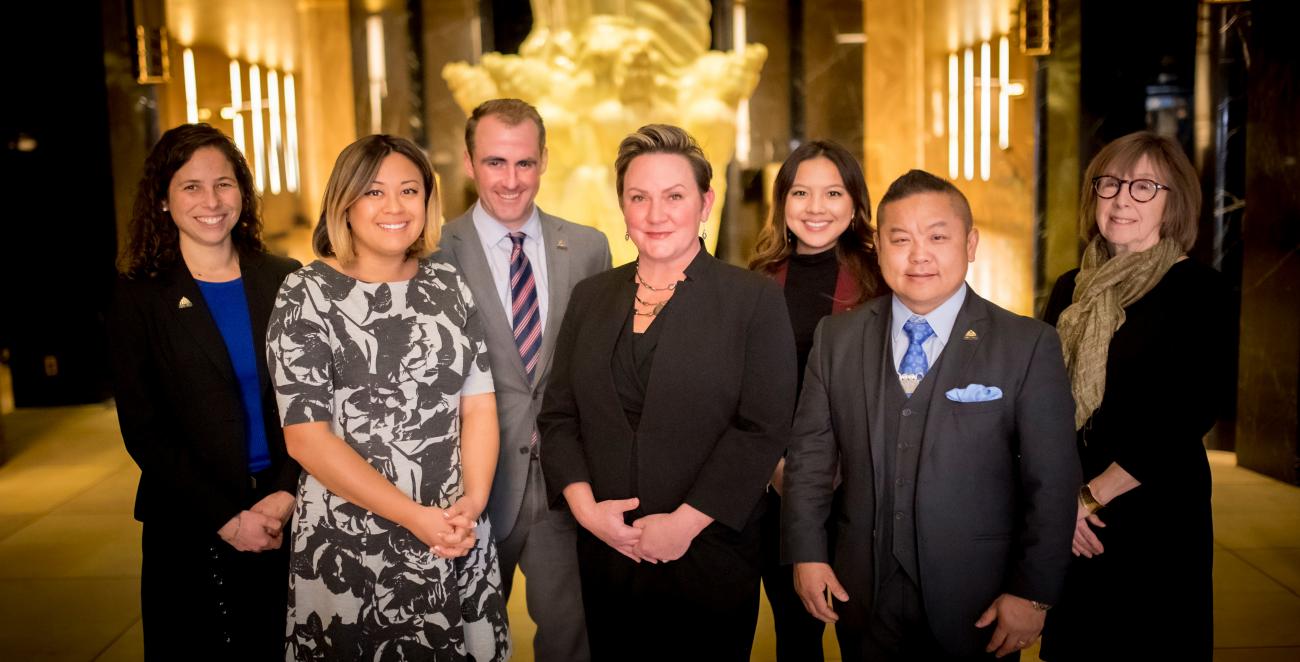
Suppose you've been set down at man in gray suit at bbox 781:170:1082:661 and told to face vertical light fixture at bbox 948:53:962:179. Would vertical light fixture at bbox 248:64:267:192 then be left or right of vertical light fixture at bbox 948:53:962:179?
left

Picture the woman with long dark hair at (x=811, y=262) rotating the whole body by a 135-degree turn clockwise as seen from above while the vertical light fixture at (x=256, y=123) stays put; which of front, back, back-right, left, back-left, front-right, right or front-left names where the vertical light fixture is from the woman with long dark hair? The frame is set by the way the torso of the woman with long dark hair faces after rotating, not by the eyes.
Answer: front

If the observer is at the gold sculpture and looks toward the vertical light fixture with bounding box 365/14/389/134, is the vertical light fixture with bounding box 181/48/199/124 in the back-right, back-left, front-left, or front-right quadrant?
front-left

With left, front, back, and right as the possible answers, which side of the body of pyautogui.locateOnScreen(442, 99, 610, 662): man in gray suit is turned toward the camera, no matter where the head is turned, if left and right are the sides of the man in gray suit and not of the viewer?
front

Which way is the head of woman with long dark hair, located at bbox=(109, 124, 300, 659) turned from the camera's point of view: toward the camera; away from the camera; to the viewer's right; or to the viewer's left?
toward the camera

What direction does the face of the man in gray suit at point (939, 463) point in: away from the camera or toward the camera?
toward the camera

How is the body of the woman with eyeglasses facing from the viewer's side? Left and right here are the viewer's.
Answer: facing the viewer and to the left of the viewer

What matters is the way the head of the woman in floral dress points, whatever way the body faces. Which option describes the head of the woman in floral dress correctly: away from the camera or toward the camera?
toward the camera

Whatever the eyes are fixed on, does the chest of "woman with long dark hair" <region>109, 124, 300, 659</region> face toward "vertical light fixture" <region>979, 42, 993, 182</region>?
no

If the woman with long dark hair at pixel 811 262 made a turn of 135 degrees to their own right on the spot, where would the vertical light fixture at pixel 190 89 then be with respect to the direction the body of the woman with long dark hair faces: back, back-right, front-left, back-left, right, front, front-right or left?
front

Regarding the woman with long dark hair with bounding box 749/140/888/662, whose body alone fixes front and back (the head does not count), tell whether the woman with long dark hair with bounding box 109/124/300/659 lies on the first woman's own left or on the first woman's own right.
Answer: on the first woman's own right

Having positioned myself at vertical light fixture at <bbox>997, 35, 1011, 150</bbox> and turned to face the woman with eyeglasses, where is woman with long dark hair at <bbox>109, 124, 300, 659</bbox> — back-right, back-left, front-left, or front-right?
front-right

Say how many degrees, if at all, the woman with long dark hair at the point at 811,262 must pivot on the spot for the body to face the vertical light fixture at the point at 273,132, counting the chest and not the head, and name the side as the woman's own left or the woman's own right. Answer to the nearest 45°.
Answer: approximately 135° to the woman's own right

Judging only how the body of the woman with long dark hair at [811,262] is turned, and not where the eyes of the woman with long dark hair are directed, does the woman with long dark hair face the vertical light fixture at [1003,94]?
no

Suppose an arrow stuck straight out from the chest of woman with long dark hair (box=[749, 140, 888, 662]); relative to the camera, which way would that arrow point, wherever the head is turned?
toward the camera

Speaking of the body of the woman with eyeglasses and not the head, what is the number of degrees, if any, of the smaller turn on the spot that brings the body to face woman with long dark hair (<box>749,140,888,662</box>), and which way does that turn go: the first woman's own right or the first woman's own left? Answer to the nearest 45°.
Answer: approximately 45° to the first woman's own right
